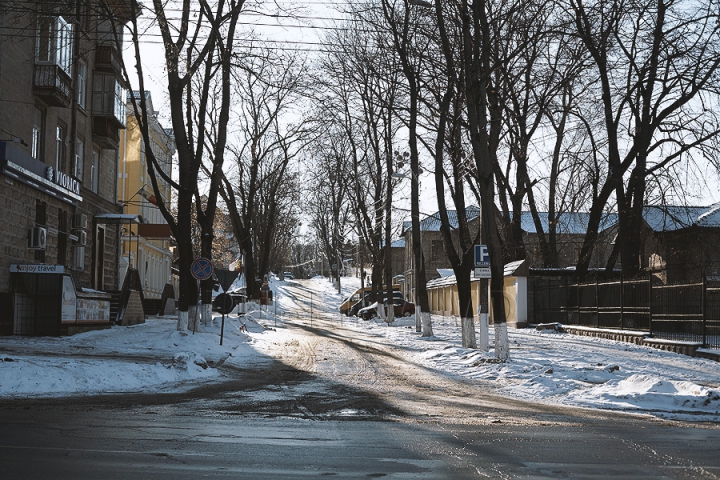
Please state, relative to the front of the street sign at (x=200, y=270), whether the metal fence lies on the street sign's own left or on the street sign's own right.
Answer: on the street sign's own left

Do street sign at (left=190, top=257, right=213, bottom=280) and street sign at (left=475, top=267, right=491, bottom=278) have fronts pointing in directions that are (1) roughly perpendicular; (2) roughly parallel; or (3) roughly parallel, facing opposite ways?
roughly parallel

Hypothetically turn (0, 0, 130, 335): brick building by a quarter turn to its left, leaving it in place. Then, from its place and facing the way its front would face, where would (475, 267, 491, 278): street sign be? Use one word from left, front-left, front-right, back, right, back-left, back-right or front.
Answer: right

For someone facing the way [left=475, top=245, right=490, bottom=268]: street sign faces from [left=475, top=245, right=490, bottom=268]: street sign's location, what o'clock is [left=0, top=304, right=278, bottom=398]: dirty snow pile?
The dirty snow pile is roughly at 2 o'clock from the street sign.

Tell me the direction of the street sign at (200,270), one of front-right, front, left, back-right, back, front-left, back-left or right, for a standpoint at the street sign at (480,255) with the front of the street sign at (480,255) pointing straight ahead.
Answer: right

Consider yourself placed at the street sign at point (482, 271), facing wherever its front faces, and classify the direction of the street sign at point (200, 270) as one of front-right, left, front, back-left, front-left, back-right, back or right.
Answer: right

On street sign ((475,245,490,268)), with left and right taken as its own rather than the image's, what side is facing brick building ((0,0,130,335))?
right

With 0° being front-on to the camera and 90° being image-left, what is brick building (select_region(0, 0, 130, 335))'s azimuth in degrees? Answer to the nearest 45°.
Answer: approximately 315°

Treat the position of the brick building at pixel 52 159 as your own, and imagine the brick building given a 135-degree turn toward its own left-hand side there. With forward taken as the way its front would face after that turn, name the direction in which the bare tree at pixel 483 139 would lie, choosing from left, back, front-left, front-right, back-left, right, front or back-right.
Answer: back-right

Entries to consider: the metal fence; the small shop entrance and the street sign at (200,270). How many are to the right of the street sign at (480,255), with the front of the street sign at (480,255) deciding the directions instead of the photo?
2

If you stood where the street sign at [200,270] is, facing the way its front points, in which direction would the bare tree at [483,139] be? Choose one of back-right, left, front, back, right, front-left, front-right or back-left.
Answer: front-left

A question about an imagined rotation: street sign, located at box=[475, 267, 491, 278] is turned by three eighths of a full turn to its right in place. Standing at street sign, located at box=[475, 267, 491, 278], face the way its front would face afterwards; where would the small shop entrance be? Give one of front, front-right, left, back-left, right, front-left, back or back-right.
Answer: front-left

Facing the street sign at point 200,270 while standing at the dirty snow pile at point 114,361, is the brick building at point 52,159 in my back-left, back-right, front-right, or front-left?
front-left

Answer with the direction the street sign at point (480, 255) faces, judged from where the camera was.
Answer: facing the viewer
